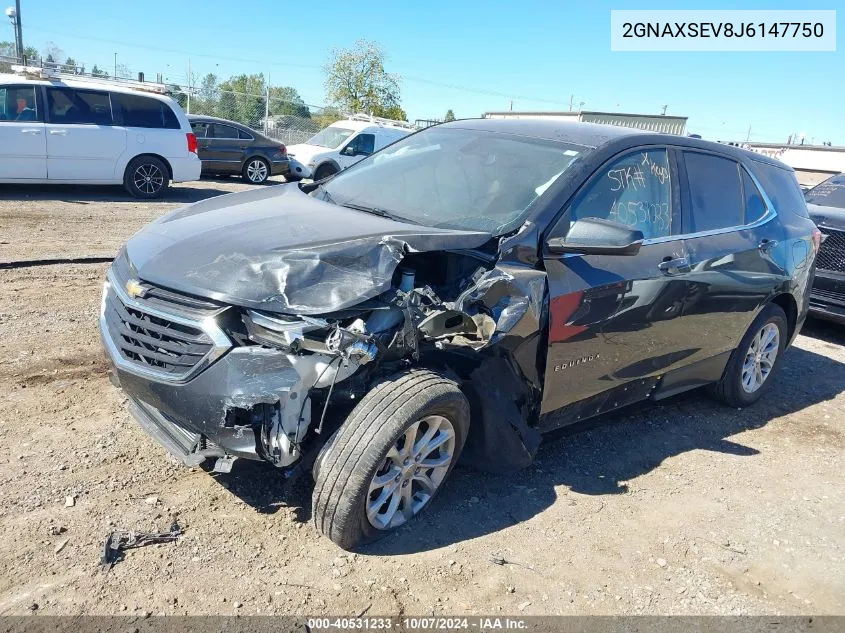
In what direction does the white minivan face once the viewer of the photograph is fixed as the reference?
facing to the left of the viewer

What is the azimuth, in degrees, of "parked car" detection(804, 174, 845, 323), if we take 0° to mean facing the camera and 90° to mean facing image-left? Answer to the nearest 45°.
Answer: approximately 45°

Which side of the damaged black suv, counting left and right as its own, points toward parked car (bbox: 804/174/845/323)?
back

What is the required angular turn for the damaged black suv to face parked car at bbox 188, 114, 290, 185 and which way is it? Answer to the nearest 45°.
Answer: approximately 135° to its right

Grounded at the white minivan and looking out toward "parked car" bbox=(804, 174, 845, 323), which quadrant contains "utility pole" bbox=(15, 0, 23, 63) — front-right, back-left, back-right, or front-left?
back-left

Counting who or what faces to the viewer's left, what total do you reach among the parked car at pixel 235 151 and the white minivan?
2

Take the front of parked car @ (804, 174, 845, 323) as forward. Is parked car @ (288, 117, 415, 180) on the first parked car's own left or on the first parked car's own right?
on the first parked car's own right

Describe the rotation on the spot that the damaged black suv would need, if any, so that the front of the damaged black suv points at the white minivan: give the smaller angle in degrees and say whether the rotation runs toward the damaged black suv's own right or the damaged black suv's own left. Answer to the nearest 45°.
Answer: approximately 90° to the damaged black suv's own right
